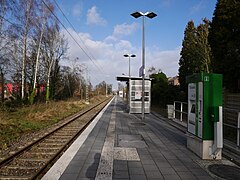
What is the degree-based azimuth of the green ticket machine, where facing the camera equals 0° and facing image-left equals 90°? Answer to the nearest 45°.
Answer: approximately 45°

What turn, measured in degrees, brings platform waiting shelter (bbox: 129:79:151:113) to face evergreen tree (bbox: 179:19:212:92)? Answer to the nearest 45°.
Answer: approximately 135° to its left

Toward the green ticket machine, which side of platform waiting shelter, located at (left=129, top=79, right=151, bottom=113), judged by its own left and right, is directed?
left

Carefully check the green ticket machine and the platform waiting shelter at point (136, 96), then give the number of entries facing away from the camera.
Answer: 0

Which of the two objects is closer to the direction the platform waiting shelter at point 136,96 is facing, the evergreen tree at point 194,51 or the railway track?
the railway track

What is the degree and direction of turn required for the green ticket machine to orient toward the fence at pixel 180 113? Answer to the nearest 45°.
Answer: approximately 135° to its right

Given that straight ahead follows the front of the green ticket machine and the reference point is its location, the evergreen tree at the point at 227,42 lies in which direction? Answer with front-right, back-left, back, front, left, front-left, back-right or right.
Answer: back-right

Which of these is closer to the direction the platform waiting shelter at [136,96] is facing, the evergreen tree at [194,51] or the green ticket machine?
the green ticket machine

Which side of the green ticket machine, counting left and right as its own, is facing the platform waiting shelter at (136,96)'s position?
right
